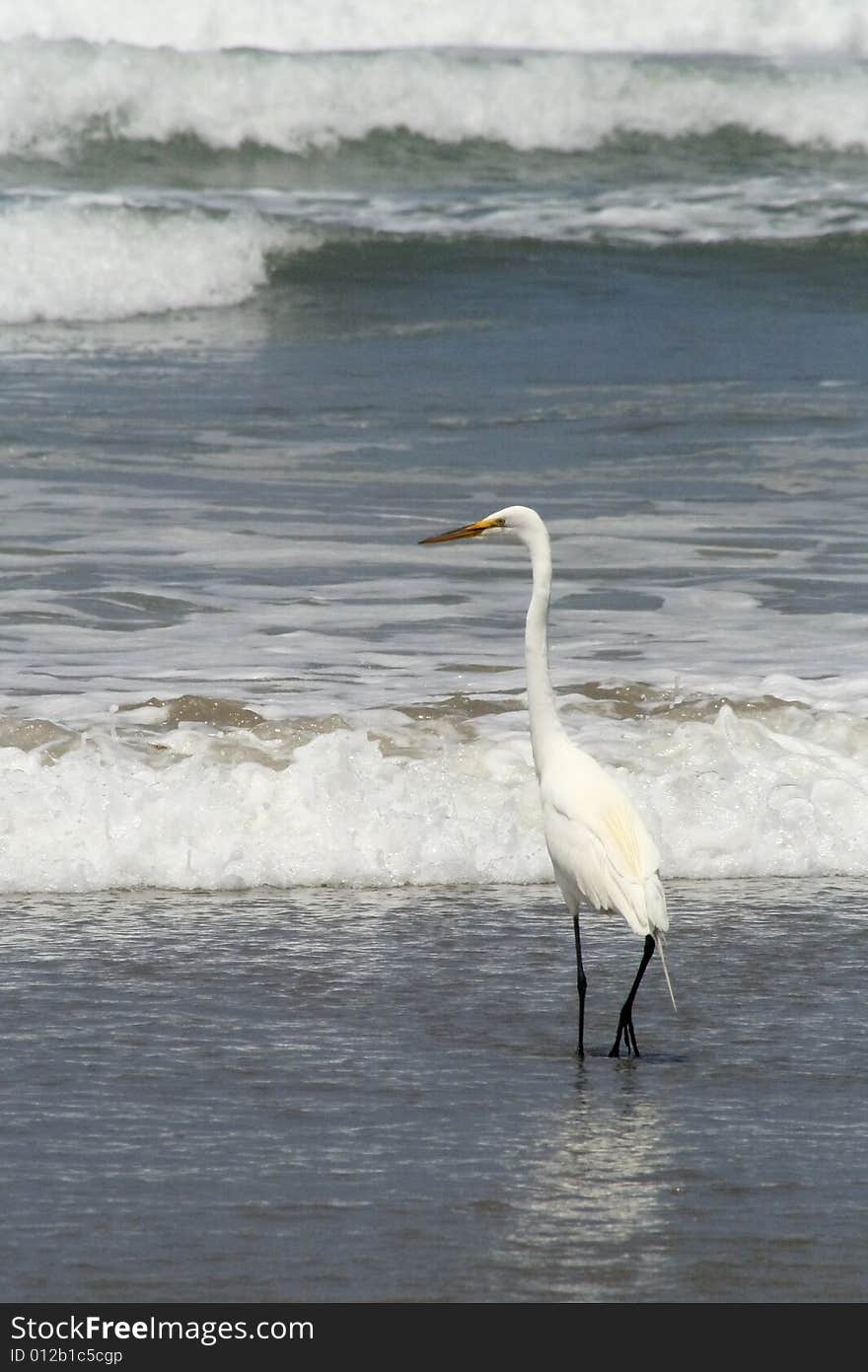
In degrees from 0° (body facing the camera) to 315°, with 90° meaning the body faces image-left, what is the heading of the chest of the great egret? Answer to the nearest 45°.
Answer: approximately 90°
